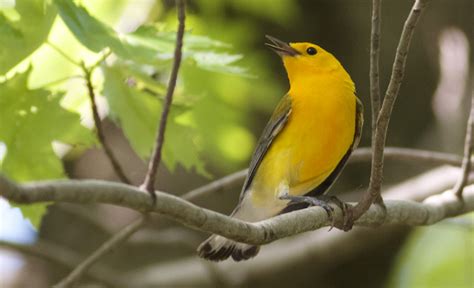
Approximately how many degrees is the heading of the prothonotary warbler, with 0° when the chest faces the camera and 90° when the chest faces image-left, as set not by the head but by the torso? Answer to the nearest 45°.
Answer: approximately 315°

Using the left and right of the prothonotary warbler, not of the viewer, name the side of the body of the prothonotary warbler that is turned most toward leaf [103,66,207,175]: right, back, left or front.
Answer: right

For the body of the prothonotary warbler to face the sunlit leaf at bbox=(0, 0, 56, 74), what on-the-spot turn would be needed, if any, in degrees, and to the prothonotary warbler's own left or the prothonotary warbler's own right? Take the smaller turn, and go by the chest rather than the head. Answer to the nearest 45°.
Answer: approximately 90° to the prothonotary warbler's own right

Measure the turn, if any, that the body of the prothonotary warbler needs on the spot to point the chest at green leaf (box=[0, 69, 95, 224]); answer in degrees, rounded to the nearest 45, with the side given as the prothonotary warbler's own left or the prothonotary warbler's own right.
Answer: approximately 90° to the prothonotary warbler's own right
